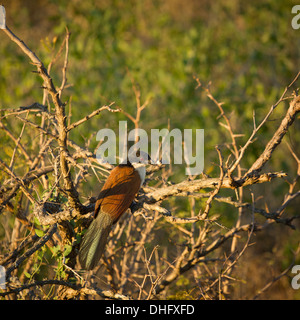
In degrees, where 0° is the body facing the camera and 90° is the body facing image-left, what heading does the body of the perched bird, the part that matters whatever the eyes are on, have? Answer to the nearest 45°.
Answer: approximately 225°
